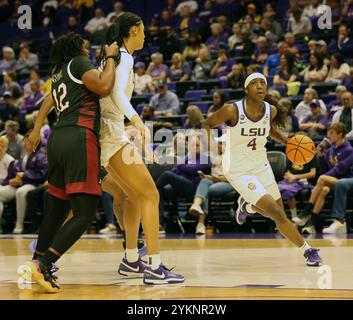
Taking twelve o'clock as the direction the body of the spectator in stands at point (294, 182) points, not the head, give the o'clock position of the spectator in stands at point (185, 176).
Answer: the spectator in stands at point (185, 176) is roughly at 2 o'clock from the spectator in stands at point (294, 182).

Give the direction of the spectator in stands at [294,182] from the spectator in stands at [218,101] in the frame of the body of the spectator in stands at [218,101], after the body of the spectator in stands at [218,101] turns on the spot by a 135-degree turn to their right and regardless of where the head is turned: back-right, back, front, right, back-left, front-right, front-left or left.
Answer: back-right

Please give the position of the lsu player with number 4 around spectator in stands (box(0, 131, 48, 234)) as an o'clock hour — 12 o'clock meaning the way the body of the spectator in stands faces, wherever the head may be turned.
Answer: The lsu player with number 4 is roughly at 10 o'clock from the spectator in stands.

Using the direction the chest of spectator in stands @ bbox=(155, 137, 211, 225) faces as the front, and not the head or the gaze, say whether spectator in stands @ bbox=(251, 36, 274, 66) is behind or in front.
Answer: behind

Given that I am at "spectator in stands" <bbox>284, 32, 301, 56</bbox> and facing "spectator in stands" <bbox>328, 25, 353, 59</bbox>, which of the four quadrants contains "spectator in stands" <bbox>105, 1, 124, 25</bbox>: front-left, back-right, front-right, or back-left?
back-left

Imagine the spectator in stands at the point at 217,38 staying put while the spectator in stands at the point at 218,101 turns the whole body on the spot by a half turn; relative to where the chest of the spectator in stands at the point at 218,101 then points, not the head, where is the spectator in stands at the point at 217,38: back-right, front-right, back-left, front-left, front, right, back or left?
front-left

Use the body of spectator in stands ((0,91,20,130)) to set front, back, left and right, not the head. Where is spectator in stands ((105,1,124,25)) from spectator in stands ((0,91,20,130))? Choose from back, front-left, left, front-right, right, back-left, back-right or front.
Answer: back-left

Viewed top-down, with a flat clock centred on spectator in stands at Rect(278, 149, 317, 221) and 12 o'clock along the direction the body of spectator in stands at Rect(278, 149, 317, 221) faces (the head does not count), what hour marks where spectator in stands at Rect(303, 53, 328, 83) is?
spectator in stands at Rect(303, 53, 328, 83) is roughly at 5 o'clock from spectator in stands at Rect(278, 149, 317, 221).

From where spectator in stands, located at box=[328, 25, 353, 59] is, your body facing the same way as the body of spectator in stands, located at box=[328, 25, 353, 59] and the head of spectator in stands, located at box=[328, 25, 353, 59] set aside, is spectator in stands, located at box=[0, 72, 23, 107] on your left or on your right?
on your right
